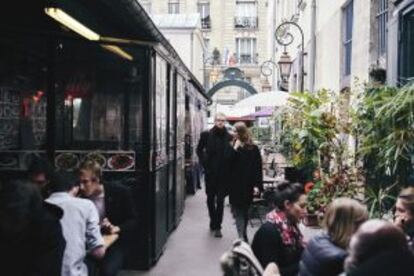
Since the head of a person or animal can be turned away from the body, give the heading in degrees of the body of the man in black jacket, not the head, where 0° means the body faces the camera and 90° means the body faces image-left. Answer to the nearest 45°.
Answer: approximately 0°

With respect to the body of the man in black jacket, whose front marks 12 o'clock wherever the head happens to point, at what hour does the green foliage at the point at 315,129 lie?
The green foliage is roughly at 9 o'clock from the man in black jacket.

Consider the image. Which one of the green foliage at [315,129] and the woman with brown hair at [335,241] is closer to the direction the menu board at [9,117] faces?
the woman with brown hair
